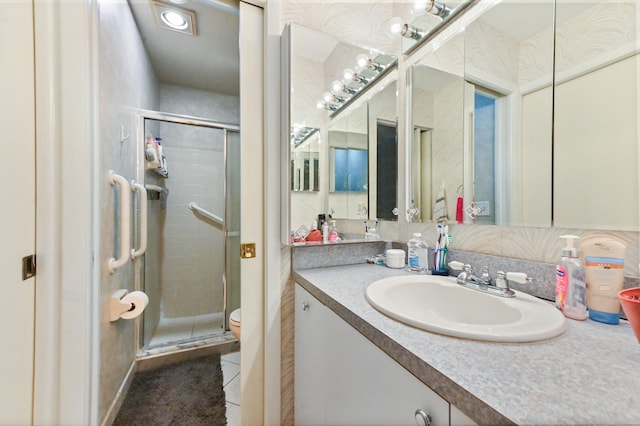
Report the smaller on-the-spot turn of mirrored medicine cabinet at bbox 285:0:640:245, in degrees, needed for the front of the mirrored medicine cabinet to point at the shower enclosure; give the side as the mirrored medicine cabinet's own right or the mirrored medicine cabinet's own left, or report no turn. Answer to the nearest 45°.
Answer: approximately 45° to the mirrored medicine cabinet's own right

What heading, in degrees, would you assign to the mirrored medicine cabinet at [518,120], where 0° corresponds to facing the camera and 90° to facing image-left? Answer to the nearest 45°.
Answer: approximately 45°

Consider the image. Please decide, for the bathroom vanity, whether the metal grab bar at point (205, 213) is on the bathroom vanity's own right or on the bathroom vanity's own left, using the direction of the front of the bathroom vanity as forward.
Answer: on the bathroom vanity's own right
